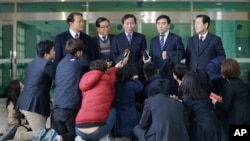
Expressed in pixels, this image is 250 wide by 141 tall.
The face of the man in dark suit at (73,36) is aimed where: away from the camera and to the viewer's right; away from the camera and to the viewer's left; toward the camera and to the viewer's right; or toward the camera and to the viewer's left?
toward the camera and to the viewer's right

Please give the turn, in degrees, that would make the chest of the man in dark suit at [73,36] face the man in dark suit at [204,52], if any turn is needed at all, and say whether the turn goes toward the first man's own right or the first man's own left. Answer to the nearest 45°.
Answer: approximately 45° to the first man's own left

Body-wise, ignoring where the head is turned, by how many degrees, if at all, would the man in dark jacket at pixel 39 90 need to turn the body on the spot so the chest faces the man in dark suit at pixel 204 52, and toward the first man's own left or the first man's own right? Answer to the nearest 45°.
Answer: approximately 45° to the first man's own right

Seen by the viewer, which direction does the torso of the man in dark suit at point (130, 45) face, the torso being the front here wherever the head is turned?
toward the camera

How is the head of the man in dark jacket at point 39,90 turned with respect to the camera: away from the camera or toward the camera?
away from the camera

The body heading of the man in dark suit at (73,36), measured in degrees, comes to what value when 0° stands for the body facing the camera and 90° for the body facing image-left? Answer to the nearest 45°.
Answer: approximately 315°

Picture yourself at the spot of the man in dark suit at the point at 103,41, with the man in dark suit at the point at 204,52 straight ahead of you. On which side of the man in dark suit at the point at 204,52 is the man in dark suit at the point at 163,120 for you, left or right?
right

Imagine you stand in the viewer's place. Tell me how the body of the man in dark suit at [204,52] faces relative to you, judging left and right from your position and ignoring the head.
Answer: facing the viewer and to the left of the viewer

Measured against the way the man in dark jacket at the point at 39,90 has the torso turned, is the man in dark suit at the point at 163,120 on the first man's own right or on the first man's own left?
on the first man's own right

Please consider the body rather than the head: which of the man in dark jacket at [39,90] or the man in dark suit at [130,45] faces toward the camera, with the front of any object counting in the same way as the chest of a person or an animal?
the man in dark suit at [130,45]

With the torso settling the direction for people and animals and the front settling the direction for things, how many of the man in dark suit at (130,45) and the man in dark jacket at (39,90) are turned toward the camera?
1

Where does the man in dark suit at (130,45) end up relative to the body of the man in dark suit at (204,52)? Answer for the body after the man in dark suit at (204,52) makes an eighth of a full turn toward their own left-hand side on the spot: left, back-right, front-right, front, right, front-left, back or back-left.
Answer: right

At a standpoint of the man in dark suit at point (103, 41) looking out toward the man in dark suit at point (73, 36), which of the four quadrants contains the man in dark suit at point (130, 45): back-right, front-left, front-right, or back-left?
back-left
